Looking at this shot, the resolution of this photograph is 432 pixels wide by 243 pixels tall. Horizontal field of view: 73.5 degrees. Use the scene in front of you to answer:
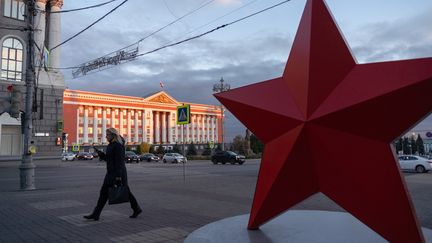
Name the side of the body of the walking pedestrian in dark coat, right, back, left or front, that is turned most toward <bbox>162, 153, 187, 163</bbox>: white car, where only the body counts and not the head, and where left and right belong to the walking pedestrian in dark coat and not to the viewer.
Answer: right

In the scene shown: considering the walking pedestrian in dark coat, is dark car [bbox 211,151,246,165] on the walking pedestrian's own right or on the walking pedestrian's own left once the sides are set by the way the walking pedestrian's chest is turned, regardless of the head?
on the walking pedestrian's own right

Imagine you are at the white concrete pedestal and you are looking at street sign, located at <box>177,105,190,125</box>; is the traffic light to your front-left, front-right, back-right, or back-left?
front-left

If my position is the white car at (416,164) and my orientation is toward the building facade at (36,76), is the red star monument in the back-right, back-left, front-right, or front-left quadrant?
front-left

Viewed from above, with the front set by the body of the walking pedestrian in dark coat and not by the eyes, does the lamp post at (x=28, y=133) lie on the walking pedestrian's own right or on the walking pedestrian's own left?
on the walking pedestrian's own right

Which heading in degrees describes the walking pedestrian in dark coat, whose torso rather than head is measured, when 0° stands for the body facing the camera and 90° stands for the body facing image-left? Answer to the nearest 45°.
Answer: approximately 90°

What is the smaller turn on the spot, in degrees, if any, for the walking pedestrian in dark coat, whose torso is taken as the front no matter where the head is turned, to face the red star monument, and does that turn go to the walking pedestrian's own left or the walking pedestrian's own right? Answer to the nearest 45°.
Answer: approximately 135° to the walking pedestrian's own left

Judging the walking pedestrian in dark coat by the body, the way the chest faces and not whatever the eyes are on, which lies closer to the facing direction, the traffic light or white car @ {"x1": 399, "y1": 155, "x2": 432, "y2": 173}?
the traffic light

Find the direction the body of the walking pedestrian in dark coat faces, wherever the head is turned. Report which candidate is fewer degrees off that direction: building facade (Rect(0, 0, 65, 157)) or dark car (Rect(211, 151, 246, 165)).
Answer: the building facade

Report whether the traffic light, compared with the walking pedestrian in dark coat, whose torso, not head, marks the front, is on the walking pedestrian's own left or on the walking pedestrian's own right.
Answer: on the walking pedestrian's own right

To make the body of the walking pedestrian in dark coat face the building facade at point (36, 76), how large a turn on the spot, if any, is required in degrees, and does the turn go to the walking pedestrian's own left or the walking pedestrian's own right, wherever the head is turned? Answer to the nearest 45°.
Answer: approximately 90° to the walking pedestrian's own right

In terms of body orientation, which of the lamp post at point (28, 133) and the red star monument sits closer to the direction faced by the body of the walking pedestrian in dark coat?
the lamp post
